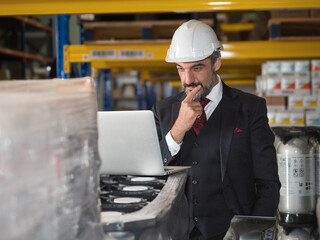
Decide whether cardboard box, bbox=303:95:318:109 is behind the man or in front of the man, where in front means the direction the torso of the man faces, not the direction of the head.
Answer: behind

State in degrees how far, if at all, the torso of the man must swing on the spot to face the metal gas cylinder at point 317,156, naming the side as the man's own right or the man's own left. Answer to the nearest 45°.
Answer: approximately 180°

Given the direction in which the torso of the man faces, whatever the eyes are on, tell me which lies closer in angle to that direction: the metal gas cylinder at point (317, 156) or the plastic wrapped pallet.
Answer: the plastic wrapped pallet

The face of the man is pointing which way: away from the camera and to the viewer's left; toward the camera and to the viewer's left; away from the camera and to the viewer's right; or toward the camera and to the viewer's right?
toward the camera and to the viewer's left

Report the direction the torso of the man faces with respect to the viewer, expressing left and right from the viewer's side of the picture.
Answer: facing the viewer and to the left of the viewer

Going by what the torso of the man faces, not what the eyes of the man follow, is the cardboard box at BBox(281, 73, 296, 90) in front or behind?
behind

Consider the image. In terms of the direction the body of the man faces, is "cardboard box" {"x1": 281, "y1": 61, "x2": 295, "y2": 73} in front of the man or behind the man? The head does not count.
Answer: behind
